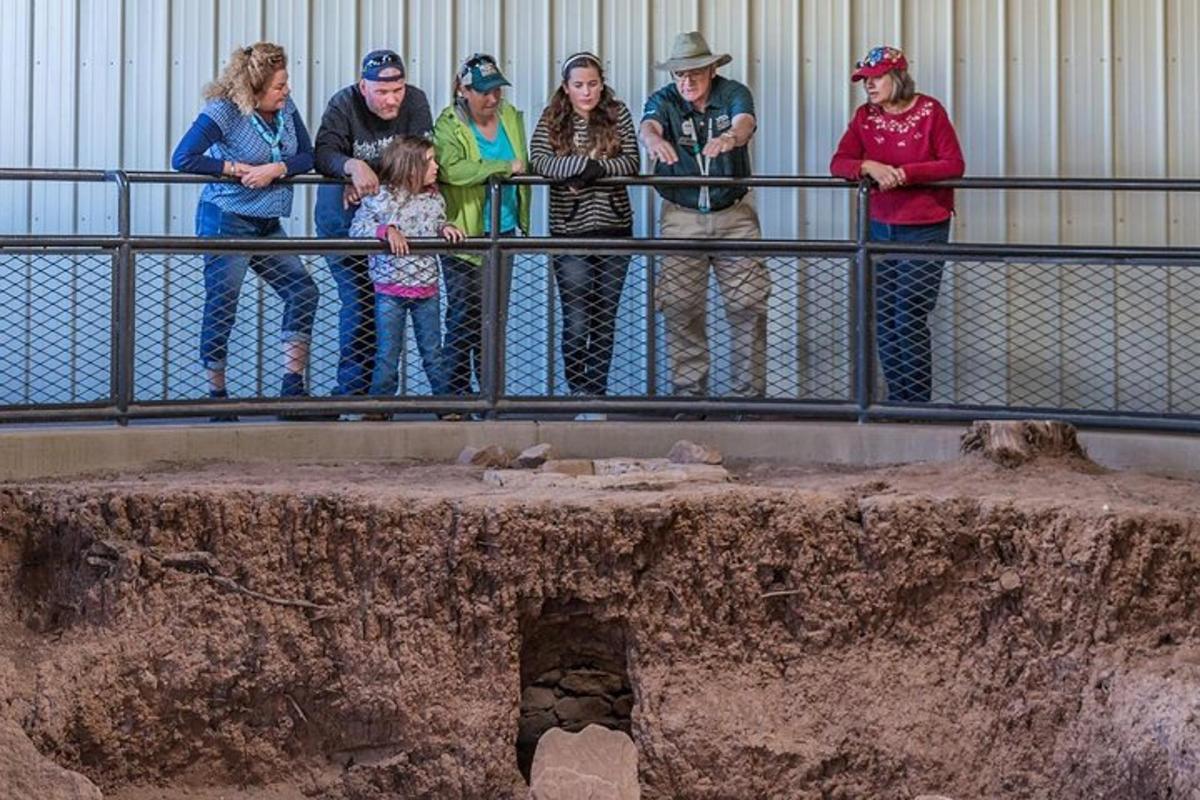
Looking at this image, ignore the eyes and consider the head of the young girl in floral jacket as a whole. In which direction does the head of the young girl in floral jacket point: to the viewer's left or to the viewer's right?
to the viewer's right

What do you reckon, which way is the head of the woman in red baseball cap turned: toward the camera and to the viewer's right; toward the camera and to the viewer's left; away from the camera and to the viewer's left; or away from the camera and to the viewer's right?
toward the camera and to the viewer's left

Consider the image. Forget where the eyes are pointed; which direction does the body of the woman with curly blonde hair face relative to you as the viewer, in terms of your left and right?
facing the viewer and to the right of the viewer

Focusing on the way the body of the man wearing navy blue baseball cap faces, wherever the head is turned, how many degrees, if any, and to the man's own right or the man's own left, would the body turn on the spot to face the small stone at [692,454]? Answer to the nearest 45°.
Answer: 0° — they already face it

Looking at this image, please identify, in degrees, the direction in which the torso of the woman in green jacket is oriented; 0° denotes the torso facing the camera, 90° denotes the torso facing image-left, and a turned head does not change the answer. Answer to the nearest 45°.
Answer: approximately 315°

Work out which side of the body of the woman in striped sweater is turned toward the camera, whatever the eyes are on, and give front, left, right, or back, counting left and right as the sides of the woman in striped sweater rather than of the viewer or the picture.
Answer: front

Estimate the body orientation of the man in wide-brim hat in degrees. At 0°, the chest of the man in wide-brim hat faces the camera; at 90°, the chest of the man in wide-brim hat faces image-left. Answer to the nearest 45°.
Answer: approximately 0°

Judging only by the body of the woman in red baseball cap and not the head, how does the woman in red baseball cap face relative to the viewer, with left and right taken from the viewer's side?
facing the viewer and to the left of the viewer

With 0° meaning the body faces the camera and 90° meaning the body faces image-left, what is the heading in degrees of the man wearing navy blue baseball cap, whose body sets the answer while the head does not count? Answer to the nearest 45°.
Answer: approximately 315°

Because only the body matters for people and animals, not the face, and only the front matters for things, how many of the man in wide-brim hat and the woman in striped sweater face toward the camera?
2
